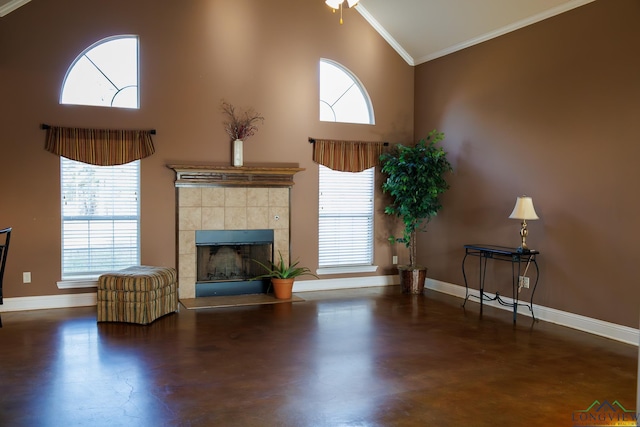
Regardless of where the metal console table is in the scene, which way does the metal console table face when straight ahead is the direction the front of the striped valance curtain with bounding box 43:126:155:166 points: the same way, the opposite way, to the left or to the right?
to the right

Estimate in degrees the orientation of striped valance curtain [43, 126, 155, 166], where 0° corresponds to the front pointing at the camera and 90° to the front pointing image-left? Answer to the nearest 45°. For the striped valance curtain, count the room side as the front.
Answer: approximately 0°

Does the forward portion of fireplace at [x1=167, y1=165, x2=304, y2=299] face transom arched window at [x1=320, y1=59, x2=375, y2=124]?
no

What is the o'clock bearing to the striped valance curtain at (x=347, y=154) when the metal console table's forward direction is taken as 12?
The striped valance curtain is roughly at 2 o'clock from the metal console table.

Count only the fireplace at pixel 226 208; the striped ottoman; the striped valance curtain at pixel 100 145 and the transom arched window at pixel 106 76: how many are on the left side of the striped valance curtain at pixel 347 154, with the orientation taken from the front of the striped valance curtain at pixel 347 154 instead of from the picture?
0

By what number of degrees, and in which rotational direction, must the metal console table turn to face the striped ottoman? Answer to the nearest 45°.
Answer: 0° — it already faces it

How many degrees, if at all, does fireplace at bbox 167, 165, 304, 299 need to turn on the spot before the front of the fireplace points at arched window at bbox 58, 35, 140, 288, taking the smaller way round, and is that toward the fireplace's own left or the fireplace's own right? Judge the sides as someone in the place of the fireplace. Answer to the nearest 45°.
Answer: approximately 90° to the fireplace's own right

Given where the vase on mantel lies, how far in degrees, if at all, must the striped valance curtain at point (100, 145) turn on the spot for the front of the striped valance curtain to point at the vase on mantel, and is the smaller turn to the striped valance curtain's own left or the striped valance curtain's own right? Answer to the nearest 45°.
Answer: approximately 90° to the striped valance curtain's own left

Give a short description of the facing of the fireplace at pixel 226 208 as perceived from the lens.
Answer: facing the viewer

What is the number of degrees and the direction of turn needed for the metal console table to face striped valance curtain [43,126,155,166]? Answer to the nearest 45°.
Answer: approximately 45° to its right

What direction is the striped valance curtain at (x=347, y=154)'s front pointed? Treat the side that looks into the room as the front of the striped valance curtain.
toward the camera

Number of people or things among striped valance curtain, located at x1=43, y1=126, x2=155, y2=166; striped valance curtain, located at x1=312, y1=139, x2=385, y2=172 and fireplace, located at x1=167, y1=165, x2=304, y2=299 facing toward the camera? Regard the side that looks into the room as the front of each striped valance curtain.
3

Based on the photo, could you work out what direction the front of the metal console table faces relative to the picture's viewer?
facing the viewer and to the left of the viewer

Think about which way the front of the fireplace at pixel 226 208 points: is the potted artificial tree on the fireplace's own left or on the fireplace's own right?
on the fireplace's own left

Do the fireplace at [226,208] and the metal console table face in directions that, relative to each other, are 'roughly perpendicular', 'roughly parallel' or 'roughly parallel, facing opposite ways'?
roughly perpendicular

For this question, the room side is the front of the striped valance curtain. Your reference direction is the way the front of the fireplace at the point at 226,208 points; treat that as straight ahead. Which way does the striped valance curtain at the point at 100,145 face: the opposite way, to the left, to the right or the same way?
the same way

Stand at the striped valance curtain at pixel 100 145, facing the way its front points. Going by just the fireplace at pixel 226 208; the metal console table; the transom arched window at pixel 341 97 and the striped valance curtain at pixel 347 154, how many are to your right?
0
